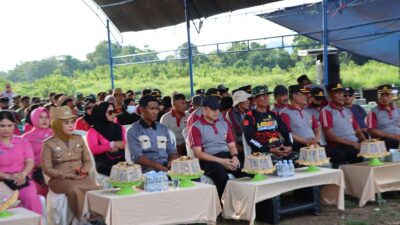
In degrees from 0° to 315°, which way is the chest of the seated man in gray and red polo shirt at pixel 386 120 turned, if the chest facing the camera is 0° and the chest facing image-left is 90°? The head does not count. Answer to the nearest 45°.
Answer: approximately 315°

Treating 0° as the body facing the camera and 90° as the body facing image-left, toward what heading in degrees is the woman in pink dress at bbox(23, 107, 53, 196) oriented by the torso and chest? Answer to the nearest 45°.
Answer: approximately 315°

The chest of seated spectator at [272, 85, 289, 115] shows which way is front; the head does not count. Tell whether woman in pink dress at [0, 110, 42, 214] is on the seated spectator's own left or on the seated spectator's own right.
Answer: on the seated spectator's own right

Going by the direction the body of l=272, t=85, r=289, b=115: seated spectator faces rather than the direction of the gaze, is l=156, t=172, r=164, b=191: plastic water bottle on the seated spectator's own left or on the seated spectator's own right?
on the seated spectator's own right

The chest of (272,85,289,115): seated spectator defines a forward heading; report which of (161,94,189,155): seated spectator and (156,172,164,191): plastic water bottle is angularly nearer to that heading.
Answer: the plastic water bottle

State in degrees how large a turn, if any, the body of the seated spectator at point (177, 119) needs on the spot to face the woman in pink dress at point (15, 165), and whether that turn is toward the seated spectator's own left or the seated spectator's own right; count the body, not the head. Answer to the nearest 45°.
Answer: approximately 90° to the seated spectator's own right

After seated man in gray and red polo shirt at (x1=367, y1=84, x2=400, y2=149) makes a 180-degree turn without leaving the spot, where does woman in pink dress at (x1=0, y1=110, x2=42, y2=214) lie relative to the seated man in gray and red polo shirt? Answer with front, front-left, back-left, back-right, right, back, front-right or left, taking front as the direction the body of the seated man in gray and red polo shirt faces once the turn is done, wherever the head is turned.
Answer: left
